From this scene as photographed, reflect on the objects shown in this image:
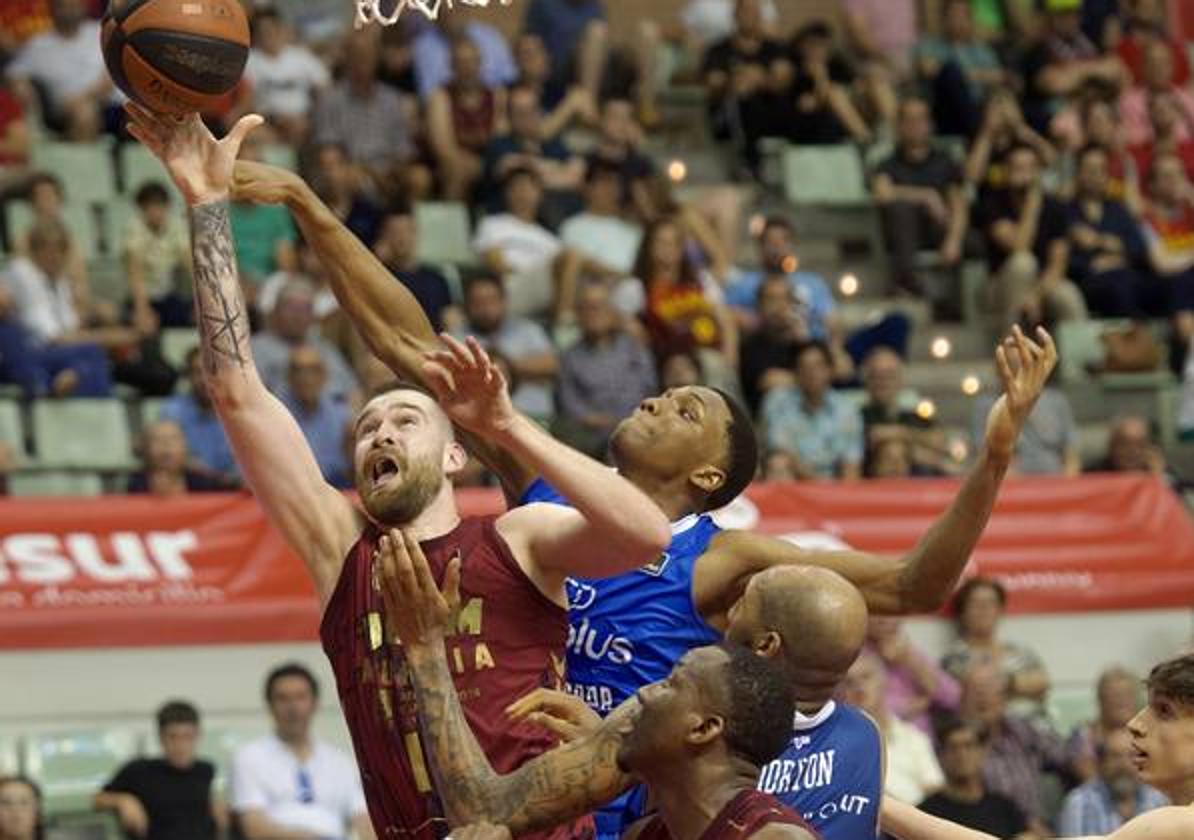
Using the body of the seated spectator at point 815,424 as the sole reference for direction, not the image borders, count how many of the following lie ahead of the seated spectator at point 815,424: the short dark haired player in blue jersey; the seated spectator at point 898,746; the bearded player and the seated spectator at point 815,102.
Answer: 3

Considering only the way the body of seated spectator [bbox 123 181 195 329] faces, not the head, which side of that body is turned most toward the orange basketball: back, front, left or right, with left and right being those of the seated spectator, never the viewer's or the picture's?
front

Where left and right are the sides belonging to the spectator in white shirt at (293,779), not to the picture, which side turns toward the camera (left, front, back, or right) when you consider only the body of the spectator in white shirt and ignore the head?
front

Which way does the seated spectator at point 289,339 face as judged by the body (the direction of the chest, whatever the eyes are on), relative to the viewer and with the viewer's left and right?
facing the viewer

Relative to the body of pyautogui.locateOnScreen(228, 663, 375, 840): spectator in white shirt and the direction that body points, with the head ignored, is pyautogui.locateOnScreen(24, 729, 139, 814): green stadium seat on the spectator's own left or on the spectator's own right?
on the spectator's own right

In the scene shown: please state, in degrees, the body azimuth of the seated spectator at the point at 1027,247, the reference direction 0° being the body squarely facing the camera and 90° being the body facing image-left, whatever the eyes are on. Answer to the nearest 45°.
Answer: approximately 0°

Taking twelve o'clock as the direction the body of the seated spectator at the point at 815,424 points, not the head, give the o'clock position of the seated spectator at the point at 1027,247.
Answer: the seated spectator at the point at 1027,247 is roughly at 7 o'clock from the seated spectator at the point at 815,424.

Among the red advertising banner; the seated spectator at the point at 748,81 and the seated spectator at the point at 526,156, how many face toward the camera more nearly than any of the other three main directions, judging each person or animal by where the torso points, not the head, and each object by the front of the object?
3

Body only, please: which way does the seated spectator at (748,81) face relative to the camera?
toward the camera

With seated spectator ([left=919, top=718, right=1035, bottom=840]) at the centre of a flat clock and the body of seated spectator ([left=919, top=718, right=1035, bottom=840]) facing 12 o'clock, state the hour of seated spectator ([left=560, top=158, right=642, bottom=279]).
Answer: seated spectator ([left=560, top=158, right=642, bottom=279]) is roughly at 5 o'clock from seated spectator ([left=919, top=718, right=1035, bottom=840]).

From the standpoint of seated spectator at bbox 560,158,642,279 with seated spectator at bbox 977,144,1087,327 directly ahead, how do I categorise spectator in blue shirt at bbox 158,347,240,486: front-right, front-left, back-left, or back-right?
back-right

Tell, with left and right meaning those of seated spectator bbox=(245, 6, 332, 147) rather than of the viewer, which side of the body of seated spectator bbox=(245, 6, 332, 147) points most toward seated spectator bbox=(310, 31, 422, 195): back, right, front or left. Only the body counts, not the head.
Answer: left

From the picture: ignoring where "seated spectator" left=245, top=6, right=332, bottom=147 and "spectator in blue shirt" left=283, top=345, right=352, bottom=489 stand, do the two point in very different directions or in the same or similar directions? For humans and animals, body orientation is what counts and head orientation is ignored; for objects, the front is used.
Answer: same or similar directions

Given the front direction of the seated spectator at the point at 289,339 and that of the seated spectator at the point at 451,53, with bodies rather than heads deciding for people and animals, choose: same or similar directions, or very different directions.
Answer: same or similar directions
